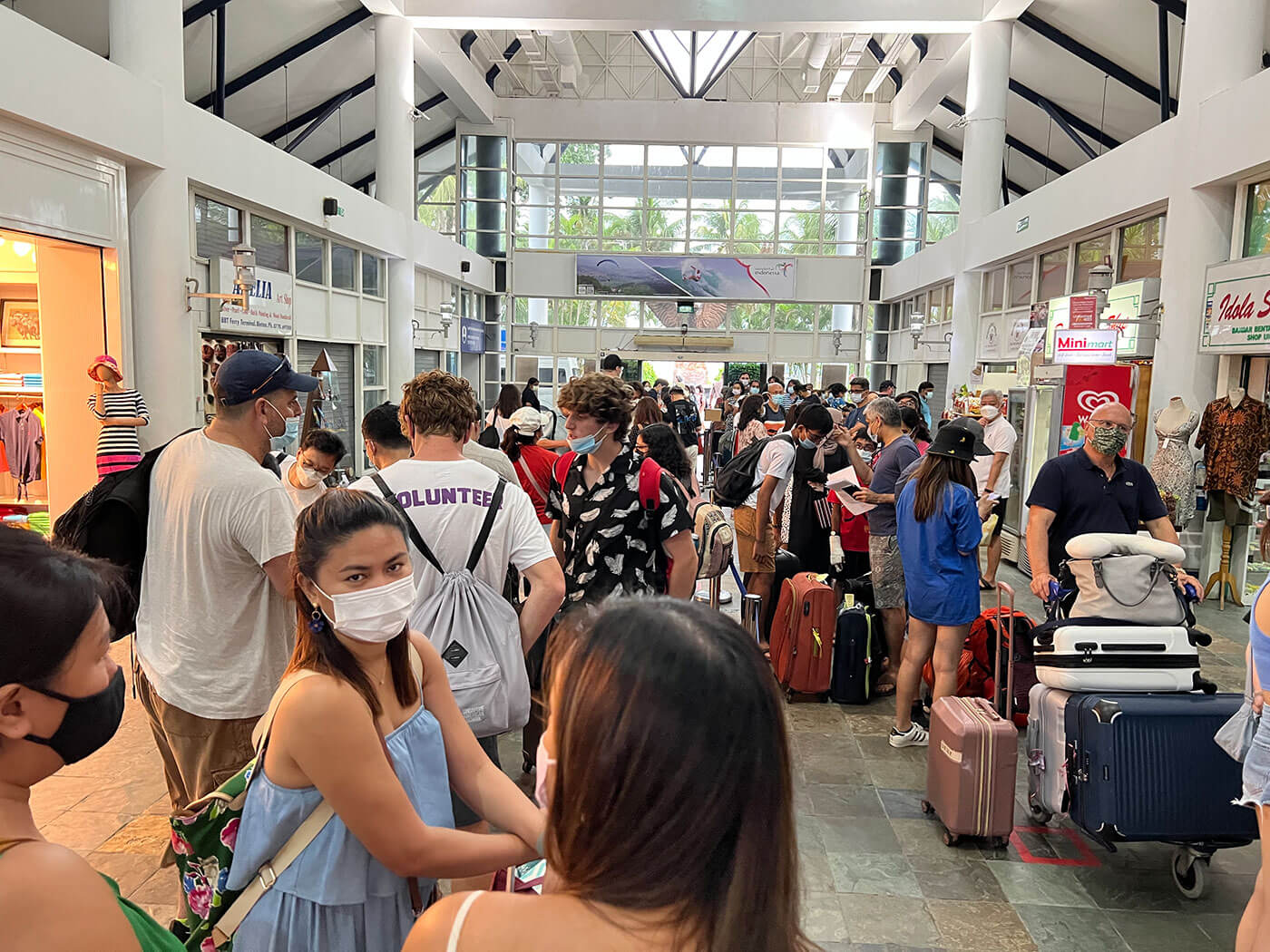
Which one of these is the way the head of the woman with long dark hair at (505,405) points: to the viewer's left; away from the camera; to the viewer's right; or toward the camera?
away from the camera

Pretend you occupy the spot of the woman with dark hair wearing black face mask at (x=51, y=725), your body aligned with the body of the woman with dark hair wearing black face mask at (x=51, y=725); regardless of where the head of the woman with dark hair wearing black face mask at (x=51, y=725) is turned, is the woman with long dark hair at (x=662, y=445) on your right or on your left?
on your left

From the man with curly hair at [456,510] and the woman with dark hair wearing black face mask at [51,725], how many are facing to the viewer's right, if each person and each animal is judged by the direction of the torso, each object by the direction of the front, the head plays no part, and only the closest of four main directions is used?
1

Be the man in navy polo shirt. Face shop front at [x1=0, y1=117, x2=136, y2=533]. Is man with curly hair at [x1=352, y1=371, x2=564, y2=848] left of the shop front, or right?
left

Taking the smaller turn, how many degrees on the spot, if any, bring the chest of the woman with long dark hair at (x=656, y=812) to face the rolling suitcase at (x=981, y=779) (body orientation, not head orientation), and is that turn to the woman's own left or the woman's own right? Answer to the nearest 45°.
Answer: approximately 90° to the woman's own right

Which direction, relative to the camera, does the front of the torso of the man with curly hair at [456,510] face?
away from the camera

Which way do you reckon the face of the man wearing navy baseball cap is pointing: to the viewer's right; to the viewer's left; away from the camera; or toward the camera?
to the viewer's right

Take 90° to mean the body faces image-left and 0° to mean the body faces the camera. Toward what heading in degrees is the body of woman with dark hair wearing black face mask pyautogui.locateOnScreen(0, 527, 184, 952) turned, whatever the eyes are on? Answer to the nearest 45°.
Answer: approximately 270°
